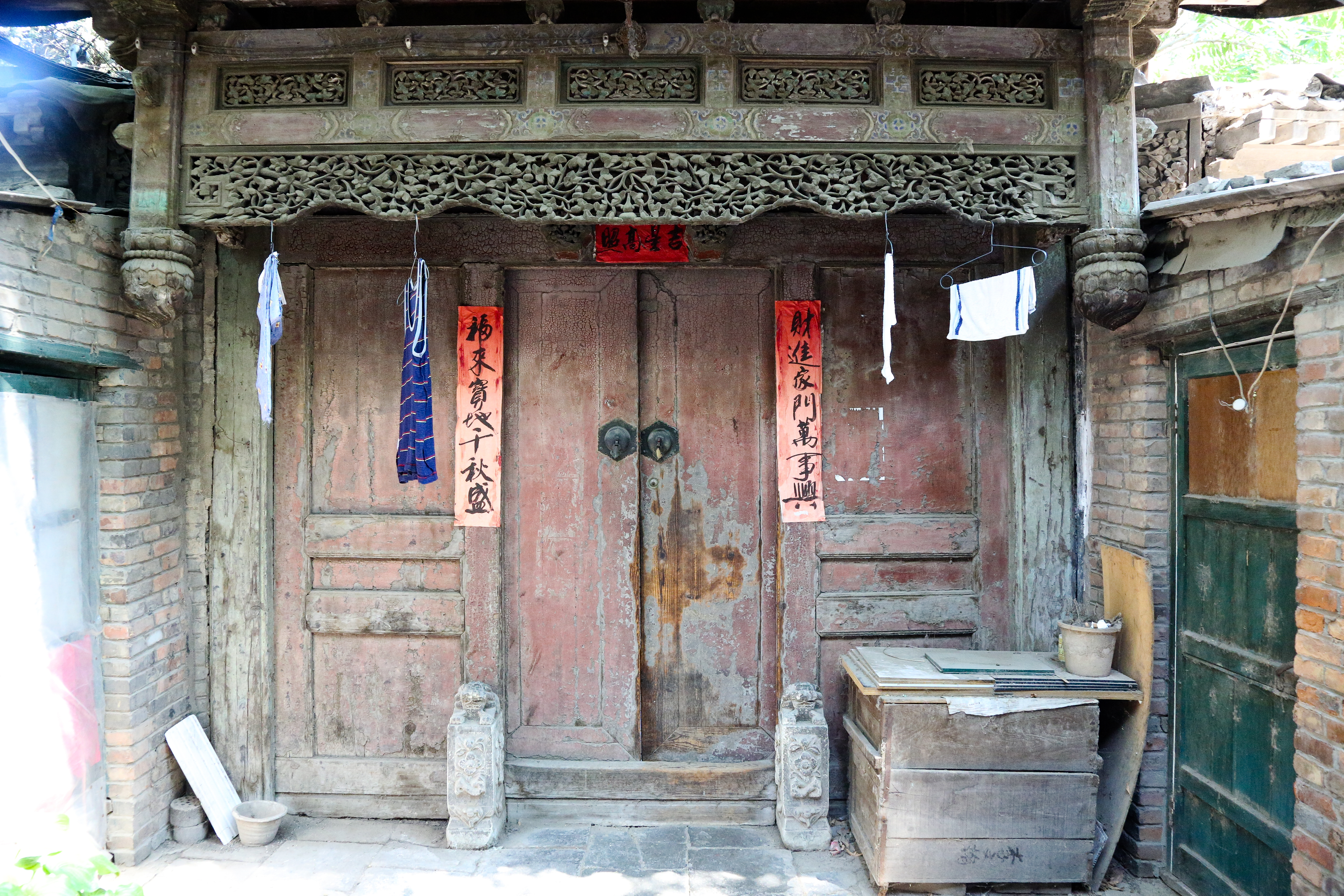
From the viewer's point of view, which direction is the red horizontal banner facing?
toward the camera

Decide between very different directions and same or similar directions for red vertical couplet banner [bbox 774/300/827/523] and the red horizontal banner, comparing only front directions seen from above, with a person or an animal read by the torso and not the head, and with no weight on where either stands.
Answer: same or similar directions

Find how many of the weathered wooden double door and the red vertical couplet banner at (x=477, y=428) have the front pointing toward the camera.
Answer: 2

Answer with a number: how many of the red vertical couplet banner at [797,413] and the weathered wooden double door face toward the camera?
2

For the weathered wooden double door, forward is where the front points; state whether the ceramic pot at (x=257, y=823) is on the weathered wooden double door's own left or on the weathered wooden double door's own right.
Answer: on the weathered wooden double door's own right

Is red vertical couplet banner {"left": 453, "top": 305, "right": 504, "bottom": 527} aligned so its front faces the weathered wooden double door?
no

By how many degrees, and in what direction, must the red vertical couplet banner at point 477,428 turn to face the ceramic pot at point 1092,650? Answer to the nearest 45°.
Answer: approximately 45° to its left

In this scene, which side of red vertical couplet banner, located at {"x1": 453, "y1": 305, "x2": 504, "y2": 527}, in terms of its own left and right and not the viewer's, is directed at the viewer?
front

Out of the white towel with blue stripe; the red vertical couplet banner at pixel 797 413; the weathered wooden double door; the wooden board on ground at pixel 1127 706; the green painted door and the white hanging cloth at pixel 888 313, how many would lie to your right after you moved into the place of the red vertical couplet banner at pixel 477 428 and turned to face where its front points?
0

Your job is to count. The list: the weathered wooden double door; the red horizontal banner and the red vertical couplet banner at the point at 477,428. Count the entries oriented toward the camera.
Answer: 3

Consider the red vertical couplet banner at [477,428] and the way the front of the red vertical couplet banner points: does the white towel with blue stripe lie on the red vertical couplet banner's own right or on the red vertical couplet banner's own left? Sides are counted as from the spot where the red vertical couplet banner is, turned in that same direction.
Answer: on the red vertical couplet banner's own left

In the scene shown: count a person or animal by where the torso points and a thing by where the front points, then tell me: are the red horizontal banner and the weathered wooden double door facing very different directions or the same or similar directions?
same or similar directions

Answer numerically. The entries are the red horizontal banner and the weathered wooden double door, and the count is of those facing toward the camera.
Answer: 2

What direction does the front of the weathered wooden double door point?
toward the camera

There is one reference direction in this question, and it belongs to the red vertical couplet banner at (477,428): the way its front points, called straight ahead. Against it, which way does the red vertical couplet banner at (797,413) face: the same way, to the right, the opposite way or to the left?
the same way

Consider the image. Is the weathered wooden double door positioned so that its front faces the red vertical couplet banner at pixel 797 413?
no

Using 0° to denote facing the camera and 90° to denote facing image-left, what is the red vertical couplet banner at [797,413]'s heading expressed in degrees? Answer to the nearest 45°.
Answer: approximately 0°

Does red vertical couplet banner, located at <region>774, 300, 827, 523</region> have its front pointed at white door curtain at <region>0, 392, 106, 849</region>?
no

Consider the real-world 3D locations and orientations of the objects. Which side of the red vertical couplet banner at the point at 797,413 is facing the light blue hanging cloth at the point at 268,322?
right
